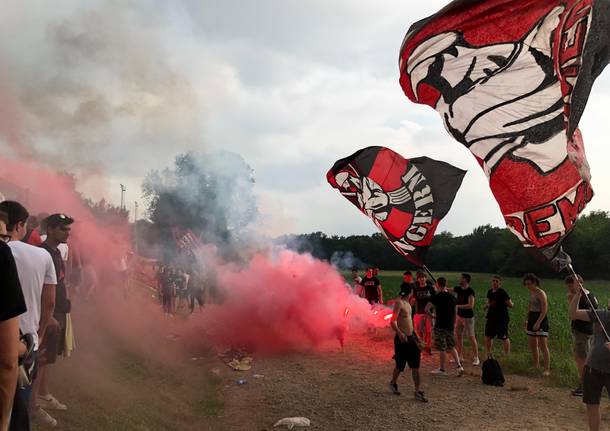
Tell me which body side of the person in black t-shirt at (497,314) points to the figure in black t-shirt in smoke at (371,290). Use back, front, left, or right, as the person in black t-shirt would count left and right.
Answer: right

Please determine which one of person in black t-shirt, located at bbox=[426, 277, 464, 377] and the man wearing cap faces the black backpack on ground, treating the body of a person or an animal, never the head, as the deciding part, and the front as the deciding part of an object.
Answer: the man wearing cap

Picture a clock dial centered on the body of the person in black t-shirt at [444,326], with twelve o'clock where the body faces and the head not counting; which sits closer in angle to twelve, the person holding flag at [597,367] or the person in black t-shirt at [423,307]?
the person in black t-shirt

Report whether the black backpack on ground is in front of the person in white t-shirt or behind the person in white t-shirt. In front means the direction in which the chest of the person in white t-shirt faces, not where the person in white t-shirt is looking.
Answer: in front

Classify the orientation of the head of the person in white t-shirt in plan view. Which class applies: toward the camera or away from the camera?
away from the camera

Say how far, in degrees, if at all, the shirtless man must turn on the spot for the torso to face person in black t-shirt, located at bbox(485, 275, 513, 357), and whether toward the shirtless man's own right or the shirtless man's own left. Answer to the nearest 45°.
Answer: approximately 90° to the shirtless man's own left

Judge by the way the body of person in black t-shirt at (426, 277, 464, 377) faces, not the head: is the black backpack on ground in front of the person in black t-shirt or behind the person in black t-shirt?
behind

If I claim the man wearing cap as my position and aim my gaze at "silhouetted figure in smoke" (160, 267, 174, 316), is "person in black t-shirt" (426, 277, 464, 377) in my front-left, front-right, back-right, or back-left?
front-right

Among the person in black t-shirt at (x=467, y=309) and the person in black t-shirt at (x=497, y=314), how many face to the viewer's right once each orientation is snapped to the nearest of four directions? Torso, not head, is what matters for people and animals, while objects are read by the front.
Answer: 0

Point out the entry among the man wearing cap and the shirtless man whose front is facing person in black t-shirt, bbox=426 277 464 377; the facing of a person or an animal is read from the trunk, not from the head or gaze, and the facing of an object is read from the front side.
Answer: the man wearing cap

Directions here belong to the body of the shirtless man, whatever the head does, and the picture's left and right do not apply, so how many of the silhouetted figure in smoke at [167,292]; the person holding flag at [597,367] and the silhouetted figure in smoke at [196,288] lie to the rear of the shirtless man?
2

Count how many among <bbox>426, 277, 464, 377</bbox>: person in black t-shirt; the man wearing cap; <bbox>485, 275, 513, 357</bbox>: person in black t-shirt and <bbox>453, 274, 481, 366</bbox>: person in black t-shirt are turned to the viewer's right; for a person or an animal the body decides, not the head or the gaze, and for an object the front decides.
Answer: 1

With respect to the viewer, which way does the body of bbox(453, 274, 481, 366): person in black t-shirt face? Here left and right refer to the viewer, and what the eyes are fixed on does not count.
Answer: facing the viewer and to the left of the viewer

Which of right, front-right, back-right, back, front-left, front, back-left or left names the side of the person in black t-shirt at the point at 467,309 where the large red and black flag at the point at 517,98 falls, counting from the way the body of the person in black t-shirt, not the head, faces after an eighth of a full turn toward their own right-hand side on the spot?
left
